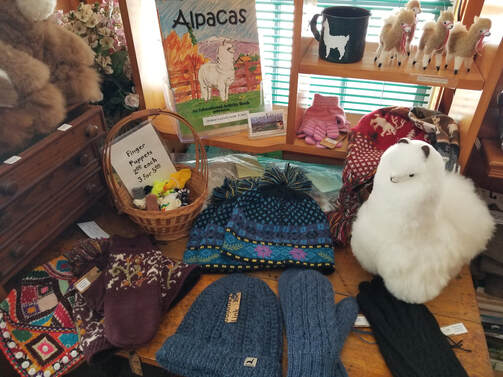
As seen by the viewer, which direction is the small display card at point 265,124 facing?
toward the camera

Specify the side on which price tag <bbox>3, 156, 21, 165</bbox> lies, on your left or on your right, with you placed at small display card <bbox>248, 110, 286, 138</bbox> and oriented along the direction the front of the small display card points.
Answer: on your right

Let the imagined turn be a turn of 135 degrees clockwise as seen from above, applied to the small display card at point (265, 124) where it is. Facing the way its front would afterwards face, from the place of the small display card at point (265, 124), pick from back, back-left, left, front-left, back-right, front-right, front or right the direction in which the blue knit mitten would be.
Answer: back-left

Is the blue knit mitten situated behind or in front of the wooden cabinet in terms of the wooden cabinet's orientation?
in front

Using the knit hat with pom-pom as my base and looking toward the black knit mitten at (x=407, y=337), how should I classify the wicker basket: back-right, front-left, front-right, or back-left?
back-right

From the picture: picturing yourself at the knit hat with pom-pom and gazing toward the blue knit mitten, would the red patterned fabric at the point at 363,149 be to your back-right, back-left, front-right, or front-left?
back-left

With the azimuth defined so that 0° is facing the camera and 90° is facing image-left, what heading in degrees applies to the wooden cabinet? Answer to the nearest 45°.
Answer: approximately 315°
